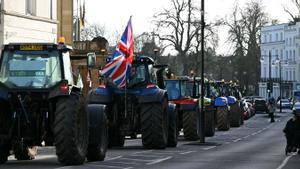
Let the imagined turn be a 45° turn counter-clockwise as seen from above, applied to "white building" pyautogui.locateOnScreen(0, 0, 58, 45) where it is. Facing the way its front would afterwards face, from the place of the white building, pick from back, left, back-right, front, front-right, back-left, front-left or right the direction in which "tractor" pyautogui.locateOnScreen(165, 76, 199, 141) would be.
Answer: front-right

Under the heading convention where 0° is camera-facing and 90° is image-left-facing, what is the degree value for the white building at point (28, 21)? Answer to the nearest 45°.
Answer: approximately 315°
